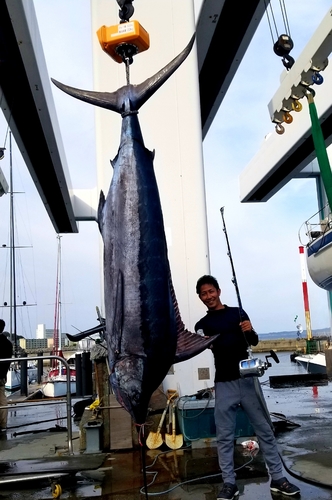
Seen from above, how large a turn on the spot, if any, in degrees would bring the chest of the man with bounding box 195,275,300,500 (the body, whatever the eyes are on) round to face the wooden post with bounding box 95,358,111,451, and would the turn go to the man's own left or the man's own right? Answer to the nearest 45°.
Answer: approximately 135° to the man's own right

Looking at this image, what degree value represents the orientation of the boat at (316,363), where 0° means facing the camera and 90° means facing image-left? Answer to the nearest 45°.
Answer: approximately 90°

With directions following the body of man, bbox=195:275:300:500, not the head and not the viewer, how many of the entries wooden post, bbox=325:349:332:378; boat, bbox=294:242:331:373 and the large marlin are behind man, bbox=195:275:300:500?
2

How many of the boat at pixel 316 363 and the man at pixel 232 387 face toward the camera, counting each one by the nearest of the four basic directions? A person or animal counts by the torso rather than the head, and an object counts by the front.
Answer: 1

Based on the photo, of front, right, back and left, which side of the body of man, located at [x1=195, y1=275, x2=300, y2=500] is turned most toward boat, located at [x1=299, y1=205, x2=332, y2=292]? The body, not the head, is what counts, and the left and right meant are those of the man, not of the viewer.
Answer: back

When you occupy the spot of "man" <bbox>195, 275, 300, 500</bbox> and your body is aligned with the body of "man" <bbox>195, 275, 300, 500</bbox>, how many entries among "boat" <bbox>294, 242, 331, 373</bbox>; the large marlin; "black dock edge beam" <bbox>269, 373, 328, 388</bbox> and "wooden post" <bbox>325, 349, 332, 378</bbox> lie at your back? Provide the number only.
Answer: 3

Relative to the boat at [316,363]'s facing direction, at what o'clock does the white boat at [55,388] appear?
The white boat is roughly at 11 o'clock from the boat.

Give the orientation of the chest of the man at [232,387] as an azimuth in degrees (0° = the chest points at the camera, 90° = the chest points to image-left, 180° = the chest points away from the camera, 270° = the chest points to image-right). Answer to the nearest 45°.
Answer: approximately 0°

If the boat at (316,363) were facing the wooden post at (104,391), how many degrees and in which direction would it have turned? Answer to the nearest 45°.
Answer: approximately 90° to its left

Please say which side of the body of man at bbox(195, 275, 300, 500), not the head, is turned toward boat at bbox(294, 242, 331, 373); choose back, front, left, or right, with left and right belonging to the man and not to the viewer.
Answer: back

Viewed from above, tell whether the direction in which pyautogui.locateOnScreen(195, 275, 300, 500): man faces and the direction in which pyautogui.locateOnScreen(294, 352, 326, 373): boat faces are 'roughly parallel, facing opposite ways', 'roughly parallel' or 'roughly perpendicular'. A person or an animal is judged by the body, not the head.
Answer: roughly perpendicular
